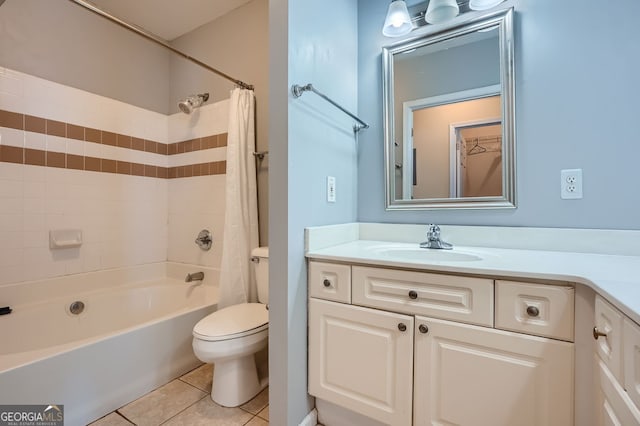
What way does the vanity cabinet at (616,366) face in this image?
to the viewer's left

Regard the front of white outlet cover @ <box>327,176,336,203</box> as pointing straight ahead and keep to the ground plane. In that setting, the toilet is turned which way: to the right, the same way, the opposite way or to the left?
to the right

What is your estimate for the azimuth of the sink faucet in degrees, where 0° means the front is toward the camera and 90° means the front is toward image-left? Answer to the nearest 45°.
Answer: approximately 0°

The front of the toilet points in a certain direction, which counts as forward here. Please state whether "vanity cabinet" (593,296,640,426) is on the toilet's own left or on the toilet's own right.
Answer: on the toilet's own left

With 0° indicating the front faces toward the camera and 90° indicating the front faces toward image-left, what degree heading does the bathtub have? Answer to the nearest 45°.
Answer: approximately 315°

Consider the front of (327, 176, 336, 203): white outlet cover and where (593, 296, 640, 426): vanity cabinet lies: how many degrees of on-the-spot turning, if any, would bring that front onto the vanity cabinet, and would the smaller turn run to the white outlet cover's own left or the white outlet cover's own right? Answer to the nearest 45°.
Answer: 0° — it already faces it

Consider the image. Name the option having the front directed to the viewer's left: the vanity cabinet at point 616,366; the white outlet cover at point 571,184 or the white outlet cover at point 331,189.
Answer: the vanity cabinet
